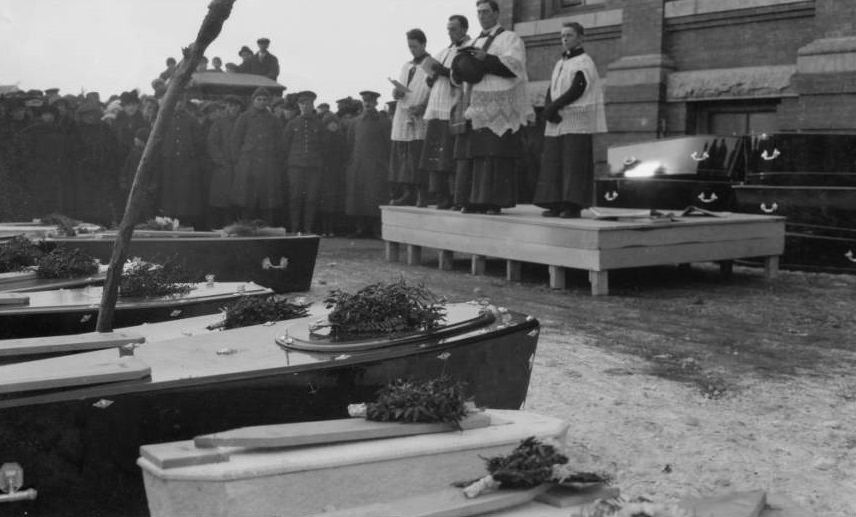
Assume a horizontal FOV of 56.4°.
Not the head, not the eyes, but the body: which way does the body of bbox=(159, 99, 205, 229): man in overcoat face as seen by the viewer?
toward the camera

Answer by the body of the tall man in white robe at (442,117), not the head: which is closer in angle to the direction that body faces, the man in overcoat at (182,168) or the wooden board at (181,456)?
the wooden board

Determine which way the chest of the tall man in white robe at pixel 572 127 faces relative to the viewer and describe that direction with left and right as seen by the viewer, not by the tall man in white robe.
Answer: facing the viewer and to the left of the viewer

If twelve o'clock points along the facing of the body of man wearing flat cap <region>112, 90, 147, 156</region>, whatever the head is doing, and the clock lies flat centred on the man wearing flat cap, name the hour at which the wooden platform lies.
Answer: The wooden platform is roughly at 11 o'clock from the man wearing flat cap.

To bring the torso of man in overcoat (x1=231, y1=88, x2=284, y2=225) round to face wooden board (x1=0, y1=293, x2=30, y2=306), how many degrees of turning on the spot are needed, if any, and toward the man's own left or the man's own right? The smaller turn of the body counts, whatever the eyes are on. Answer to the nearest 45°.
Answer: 0° — they already face it

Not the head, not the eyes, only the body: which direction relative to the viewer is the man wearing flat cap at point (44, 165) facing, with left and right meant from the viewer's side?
facing the viewer

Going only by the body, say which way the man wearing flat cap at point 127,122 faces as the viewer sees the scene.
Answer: toward the camera

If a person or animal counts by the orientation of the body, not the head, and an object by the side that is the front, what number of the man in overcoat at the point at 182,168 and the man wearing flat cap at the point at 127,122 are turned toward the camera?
2

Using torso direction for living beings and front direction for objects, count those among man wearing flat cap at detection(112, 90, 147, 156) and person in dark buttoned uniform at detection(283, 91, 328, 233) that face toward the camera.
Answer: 2
